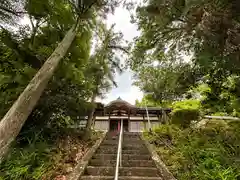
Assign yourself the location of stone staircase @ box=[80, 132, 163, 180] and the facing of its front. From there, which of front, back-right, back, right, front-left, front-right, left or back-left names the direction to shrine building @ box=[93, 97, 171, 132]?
back

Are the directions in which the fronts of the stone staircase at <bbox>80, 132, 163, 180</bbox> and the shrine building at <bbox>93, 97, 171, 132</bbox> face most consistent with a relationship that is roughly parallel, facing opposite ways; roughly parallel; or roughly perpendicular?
roughly parallel

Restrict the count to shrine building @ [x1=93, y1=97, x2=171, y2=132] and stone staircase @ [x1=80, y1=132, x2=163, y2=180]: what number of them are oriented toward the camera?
2

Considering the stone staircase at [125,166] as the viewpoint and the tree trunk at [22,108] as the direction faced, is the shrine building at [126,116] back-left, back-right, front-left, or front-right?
back-right

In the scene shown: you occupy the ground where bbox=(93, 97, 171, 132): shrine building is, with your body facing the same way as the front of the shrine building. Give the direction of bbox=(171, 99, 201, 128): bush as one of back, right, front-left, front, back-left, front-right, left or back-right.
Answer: front-left

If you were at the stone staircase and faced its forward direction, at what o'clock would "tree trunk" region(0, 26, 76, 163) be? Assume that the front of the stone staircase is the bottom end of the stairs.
The tree trunk is roughly at 2 o'clock from the stone staircase.

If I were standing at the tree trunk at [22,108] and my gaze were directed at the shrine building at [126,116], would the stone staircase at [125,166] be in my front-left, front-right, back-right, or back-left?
front-right

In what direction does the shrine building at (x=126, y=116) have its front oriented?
toward the camera

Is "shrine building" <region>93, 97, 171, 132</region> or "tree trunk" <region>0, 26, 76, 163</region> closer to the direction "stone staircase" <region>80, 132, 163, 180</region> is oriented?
the tree trunk

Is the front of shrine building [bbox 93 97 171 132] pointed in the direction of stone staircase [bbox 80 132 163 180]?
yes

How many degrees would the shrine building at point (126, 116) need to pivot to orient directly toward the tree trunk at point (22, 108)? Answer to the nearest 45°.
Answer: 0° — it already faces it
